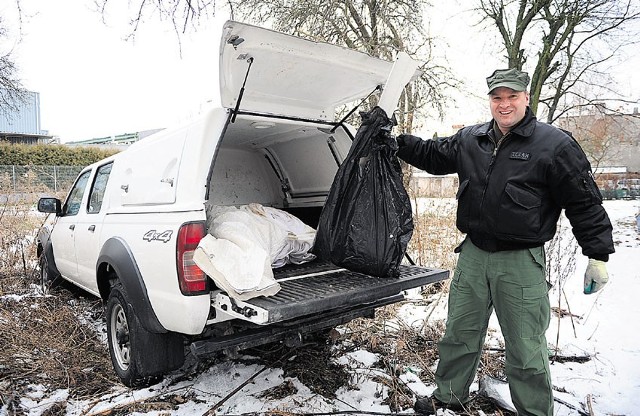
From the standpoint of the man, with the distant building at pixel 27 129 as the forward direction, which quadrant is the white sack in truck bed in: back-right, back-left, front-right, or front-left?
front-left

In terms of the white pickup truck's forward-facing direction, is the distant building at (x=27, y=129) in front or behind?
in front

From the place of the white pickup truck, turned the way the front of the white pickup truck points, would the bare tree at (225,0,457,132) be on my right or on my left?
on my right

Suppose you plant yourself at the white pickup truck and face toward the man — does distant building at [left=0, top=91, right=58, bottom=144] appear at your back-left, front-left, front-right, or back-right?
back-left

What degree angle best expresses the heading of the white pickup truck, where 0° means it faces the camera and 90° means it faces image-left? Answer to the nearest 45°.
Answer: approximately 135°

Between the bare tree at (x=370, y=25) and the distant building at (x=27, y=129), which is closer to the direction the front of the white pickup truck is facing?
the distant building

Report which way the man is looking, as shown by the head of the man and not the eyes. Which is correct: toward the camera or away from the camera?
toward the camera

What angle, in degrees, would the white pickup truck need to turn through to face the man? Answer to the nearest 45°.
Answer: approximately 135° to its right
